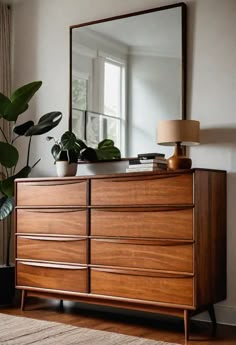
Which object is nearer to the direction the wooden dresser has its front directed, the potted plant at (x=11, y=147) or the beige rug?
the beige rug

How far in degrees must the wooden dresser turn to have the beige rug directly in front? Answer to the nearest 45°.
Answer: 0° — it already faces it

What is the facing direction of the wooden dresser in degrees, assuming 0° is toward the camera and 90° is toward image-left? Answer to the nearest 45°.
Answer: approximately 45°

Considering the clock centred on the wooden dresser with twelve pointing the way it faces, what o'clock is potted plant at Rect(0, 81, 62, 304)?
The potted plant is roughly at 3 o'clock from the wooden dresser.
